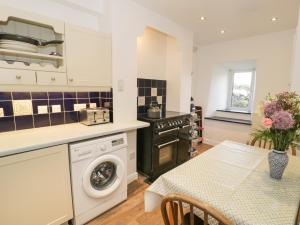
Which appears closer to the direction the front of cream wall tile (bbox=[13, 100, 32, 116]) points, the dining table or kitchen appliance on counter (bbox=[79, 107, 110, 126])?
the dining table

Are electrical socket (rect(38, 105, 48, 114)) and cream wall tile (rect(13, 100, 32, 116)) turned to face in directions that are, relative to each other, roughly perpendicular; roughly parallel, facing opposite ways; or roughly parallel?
roughly parallel

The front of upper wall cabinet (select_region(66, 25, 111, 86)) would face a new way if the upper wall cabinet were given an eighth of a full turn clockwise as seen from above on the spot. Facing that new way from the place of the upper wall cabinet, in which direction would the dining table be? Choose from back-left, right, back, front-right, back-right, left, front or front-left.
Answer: front-left

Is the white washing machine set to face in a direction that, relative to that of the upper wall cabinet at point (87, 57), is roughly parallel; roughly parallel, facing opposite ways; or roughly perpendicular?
roughly parallel

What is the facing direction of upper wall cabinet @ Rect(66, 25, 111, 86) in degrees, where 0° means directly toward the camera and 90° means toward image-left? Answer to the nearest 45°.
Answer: approximately 315°

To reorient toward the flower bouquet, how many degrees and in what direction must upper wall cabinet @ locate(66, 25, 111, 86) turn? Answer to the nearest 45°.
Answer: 0° — it already faces it

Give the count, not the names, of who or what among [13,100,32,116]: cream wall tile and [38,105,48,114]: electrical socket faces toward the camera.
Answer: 2

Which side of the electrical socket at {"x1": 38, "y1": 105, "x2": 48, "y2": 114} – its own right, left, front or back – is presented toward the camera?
front
